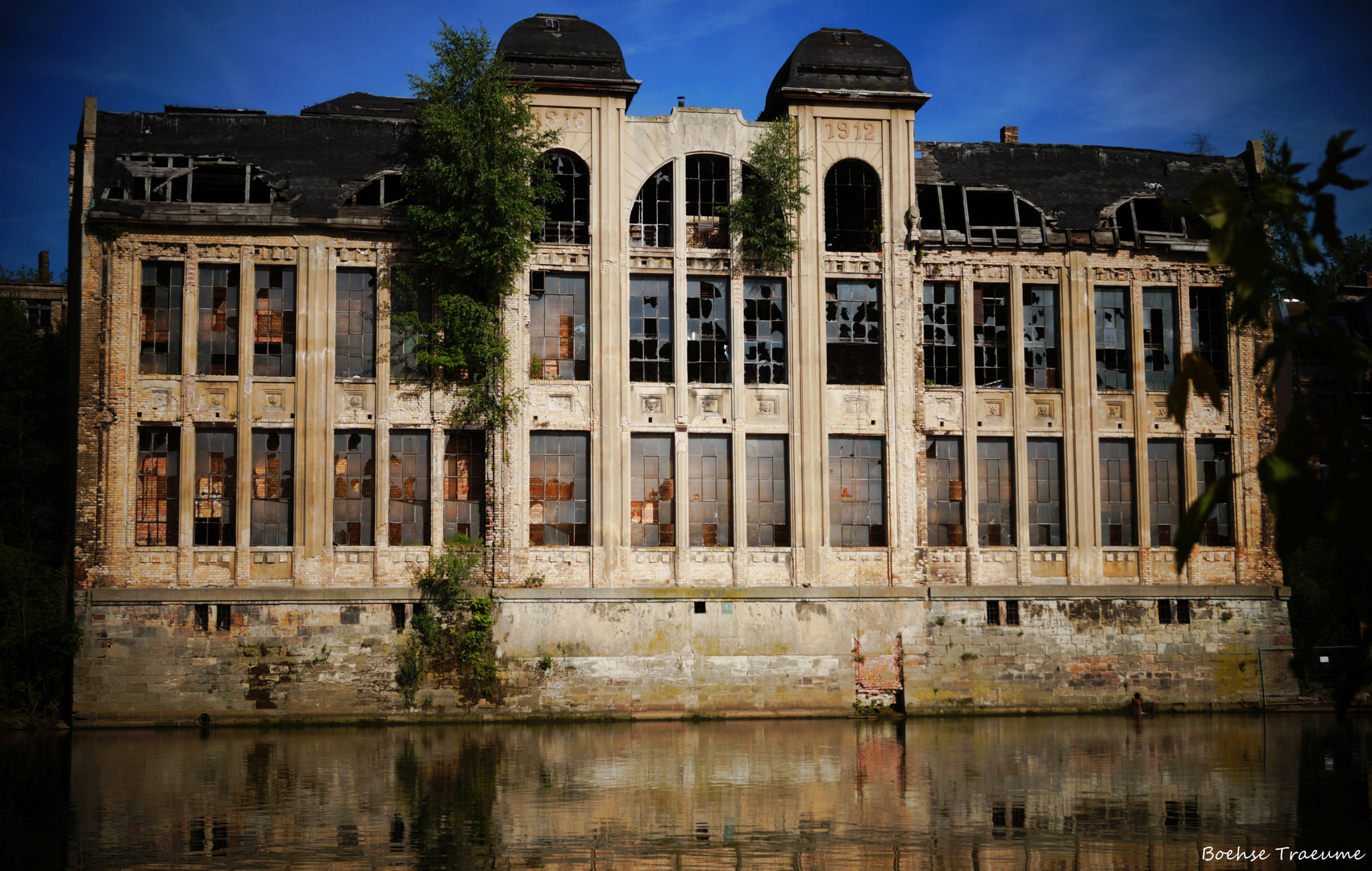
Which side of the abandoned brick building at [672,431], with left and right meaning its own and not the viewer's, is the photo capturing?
front
